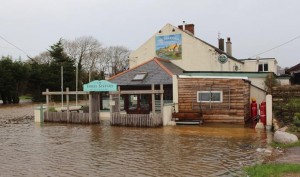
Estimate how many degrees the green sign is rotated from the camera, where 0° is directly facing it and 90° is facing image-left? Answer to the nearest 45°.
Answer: approximately 0°

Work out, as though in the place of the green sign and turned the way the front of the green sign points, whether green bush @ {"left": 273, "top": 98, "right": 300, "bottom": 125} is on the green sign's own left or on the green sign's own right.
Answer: on the green sign's own left

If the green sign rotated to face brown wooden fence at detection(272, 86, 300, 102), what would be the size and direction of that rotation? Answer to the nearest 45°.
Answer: approximately 90° to its left

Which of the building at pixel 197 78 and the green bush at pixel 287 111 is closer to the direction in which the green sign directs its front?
the green bush

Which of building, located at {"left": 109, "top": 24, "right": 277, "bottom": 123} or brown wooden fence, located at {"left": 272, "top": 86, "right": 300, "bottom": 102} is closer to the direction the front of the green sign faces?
the brown wooden fence

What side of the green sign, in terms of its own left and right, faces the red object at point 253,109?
left
